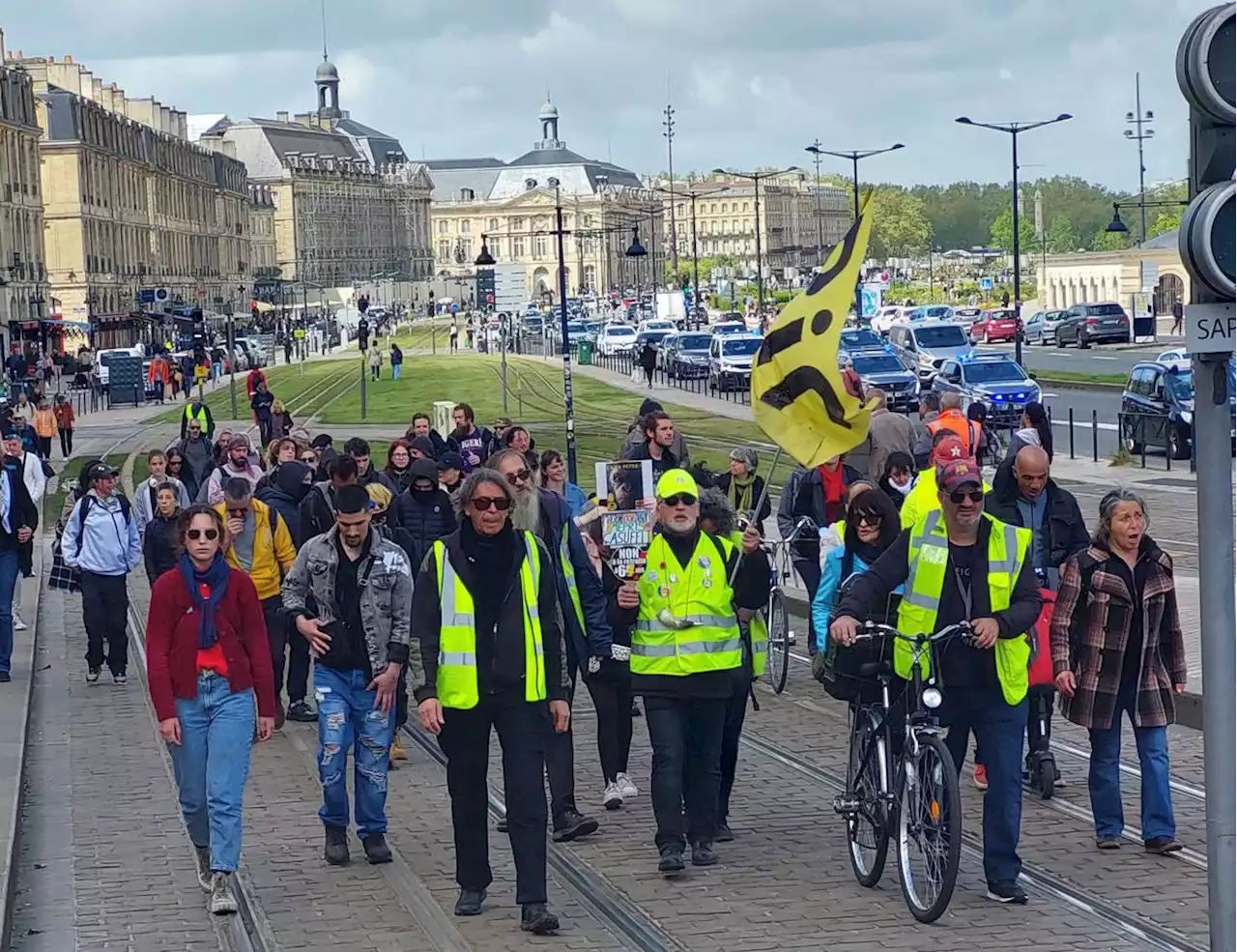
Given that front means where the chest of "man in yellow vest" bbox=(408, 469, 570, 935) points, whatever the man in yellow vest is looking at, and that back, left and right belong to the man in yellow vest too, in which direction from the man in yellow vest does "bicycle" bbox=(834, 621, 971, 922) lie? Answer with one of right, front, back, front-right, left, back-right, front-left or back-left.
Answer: left

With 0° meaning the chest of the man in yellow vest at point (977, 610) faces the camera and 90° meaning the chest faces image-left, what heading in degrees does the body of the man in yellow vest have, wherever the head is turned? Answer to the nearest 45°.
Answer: approximately 0°

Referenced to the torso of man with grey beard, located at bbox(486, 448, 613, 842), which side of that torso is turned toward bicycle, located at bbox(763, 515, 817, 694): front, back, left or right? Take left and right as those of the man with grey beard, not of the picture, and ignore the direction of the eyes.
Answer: back

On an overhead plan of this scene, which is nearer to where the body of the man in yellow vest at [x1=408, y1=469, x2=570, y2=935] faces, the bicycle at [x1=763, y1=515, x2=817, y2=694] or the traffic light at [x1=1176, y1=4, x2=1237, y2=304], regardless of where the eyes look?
the traffic light

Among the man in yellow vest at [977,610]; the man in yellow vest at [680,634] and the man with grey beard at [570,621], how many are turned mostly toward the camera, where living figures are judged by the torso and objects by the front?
3

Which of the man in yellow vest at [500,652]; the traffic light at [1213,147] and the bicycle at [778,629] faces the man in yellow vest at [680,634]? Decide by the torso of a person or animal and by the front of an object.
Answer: the bicycle

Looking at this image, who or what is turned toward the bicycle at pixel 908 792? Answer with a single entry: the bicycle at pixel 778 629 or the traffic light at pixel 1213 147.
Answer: the bicycle at pixel 778 629

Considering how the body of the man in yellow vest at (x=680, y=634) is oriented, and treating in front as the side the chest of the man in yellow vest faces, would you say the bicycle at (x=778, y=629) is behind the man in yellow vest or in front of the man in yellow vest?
behind

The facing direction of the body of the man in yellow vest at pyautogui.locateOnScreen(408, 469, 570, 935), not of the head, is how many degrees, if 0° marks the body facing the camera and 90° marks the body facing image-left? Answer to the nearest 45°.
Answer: approximately 0°
